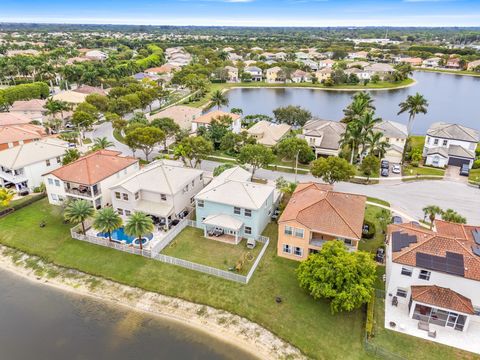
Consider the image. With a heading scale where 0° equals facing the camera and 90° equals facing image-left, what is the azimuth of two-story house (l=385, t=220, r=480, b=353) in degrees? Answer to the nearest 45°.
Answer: approximately 180°

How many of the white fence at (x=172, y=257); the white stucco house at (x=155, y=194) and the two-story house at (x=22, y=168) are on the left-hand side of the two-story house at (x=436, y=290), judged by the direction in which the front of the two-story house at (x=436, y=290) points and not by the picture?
3

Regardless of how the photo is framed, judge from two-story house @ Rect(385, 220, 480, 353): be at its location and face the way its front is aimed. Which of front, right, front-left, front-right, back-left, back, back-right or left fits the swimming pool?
left

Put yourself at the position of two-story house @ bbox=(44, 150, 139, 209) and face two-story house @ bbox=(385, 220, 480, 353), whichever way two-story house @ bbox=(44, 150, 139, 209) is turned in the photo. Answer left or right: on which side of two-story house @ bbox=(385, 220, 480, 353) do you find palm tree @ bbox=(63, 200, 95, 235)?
right

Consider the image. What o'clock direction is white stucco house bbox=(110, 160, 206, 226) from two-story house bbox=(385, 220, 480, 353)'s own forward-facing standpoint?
The white stucco house is roughly at 9 o'clock from the two-story house.

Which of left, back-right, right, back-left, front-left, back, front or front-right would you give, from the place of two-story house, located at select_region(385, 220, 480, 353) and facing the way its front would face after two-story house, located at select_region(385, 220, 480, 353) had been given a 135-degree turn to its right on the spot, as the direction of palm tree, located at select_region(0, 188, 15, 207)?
back-right

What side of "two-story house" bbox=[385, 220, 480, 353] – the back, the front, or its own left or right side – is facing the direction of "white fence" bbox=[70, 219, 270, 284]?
left

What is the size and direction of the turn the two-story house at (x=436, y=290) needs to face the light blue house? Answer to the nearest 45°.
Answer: approximately 90° to its left

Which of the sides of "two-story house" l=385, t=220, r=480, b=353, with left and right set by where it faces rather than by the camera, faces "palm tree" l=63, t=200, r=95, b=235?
left

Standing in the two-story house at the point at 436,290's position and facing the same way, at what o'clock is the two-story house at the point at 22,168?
the two-story house at the point at 22,168 is roughly at 9 o'clock from the two-story house at the point at 436,290.

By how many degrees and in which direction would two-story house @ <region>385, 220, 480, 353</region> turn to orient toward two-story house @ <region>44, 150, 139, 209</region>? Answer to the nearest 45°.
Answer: approximately 90° to its left

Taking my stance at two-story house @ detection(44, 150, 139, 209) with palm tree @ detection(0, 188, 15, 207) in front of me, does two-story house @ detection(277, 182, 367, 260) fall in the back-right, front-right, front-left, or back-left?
back-left
